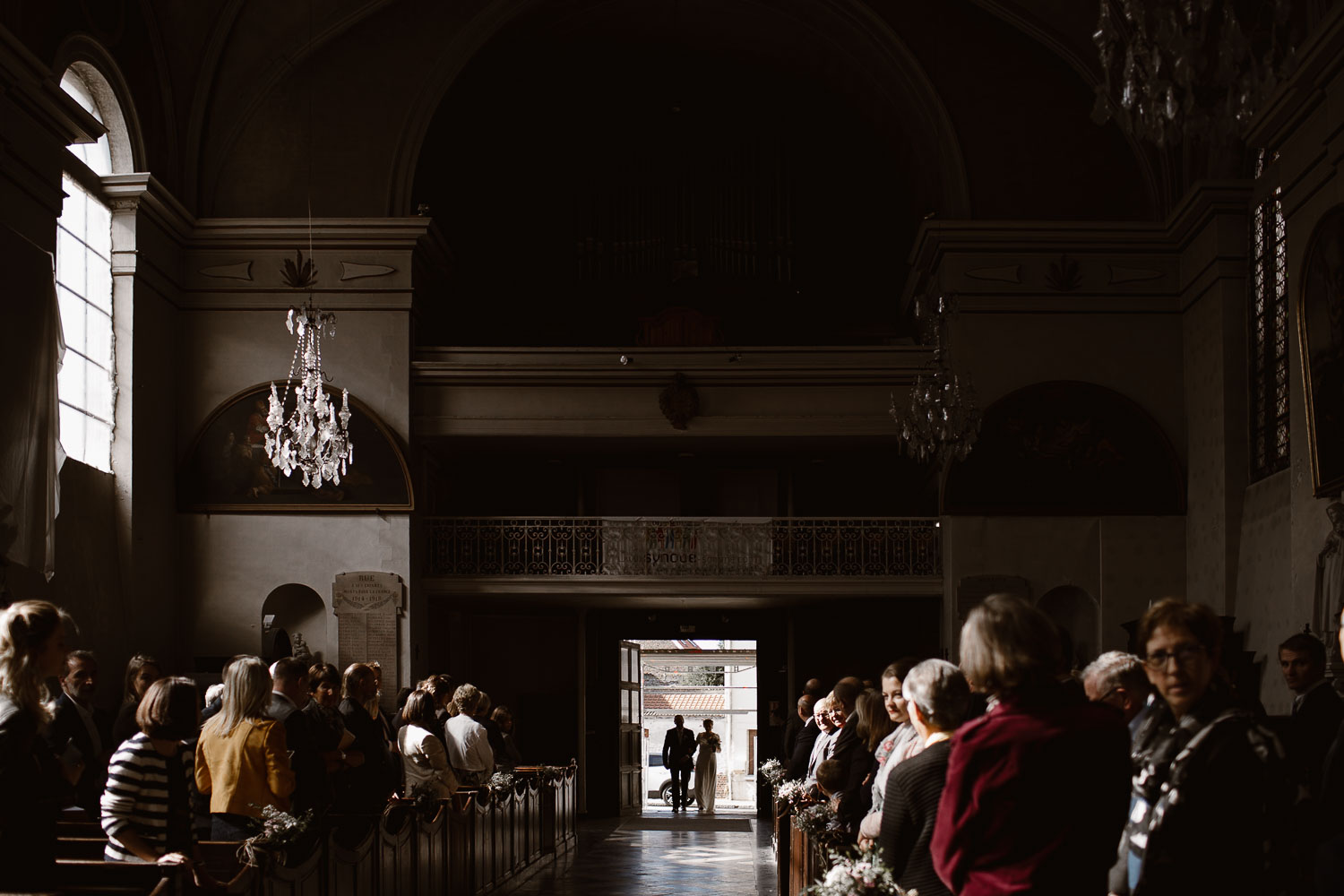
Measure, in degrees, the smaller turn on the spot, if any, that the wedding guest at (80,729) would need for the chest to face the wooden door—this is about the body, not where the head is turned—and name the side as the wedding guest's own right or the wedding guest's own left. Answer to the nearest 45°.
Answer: approximately 90° to the wedding guest's own left

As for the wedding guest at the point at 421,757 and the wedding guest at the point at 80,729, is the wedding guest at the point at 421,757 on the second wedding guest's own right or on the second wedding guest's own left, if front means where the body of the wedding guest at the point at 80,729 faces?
on the second wedding guest's own left

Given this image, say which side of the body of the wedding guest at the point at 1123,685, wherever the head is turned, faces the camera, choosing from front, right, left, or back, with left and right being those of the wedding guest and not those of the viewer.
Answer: left

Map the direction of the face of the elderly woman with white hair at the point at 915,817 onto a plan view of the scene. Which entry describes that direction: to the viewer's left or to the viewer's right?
to the viewer's left

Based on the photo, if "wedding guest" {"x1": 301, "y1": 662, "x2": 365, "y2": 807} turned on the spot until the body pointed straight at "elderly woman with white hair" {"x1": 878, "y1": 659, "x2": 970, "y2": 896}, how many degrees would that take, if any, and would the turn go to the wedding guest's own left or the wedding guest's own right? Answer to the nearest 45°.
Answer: approximately 45° to the wedding guest's own right

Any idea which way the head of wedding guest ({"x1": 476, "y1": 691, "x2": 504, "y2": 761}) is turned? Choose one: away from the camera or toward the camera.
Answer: away from the camera

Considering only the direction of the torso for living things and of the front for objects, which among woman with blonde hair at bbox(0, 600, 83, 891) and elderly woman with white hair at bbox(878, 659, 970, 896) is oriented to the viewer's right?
the woman with blonde hair

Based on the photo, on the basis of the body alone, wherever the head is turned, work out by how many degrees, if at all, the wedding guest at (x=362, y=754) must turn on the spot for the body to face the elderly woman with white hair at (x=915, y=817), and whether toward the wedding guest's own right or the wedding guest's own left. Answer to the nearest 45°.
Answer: approximately 135° to the wedding guest's own right

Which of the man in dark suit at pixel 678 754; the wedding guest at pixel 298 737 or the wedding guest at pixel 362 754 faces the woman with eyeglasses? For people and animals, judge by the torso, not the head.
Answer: the man in dark suit

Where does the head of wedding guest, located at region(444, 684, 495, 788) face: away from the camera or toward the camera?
away from the camera

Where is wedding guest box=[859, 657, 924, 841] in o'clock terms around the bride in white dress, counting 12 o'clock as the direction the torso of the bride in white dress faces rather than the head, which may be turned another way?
The wedding guest is roughly at 12 o'clock from the bride in white dress.

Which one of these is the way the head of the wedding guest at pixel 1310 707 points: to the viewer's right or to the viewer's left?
to the viewer's left
